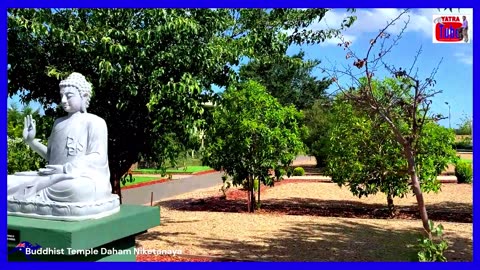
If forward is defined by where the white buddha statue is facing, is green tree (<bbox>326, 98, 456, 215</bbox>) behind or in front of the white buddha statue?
behind

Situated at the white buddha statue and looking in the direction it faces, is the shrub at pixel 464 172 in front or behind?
behind

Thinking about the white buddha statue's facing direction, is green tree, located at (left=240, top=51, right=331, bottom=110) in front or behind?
behind
